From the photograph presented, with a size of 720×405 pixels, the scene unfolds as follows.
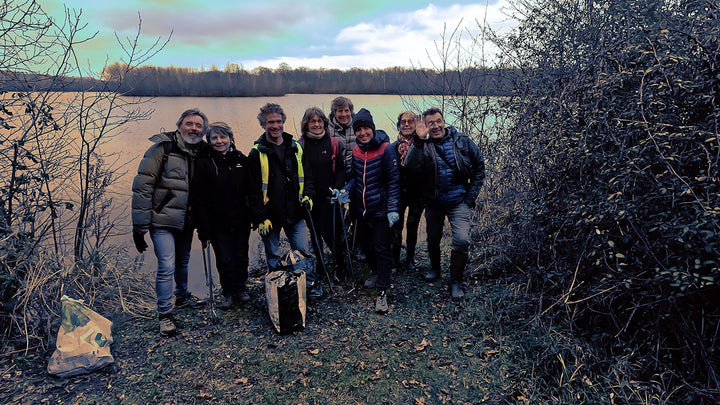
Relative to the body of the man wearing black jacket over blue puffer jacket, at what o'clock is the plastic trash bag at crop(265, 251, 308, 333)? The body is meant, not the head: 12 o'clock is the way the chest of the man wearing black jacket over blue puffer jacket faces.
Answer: The plastic trash bag is roughly at 2 o'clock from the man wearing black jacket over blue puffer jacket.

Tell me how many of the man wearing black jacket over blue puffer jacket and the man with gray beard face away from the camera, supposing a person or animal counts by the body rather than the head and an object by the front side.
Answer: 0

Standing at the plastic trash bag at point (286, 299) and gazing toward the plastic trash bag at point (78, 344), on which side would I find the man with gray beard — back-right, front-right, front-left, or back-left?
front-right

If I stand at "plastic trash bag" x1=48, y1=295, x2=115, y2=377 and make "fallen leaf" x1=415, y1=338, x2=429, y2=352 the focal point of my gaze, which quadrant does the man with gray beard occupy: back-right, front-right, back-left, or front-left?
front-left

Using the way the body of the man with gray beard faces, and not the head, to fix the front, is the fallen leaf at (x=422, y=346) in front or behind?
in front

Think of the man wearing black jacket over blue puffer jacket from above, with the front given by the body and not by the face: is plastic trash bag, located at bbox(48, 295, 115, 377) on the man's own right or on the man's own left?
on the man's own right

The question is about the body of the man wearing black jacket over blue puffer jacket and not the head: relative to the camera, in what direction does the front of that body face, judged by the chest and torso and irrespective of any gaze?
toward the camera

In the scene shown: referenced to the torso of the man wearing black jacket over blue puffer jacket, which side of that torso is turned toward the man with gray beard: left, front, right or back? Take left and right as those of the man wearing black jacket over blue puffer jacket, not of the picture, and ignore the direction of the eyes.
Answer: right

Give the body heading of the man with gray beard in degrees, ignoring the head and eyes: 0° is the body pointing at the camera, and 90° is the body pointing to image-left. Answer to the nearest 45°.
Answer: approximately 315°
